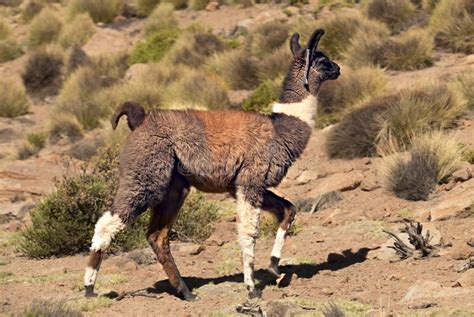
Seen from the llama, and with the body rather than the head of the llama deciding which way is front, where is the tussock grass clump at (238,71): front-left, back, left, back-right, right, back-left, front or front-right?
left

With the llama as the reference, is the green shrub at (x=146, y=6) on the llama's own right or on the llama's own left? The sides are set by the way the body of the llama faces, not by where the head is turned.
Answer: on the llama's own left

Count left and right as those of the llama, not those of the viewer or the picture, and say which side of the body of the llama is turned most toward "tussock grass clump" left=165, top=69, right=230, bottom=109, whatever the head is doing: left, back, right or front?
left

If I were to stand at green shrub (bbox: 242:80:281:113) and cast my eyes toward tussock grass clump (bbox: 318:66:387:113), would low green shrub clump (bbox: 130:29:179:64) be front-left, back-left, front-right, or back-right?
back-left

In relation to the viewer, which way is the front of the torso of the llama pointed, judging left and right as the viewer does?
facing to the right of the viewer

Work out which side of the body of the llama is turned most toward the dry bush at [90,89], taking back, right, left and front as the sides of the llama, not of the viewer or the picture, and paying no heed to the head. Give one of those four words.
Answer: left

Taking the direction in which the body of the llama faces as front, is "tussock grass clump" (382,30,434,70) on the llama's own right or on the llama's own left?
on the llama's own left

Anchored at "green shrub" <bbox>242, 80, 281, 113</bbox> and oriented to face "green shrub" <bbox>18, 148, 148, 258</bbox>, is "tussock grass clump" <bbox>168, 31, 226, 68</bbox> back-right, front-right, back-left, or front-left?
back-right

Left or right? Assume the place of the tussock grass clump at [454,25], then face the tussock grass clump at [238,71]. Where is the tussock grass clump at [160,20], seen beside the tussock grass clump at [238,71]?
right

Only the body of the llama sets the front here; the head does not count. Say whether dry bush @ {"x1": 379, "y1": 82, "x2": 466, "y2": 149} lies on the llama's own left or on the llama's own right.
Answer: on the llama's own left
